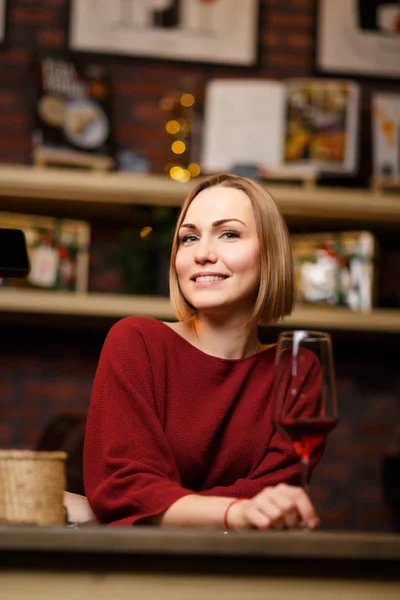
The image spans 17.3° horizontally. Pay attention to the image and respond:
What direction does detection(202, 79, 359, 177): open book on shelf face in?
toward the camera

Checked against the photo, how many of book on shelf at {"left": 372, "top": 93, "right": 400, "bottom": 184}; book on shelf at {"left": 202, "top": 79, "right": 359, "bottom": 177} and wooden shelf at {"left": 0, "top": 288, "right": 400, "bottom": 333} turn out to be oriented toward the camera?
3

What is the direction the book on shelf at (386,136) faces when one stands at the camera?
facing the viewer

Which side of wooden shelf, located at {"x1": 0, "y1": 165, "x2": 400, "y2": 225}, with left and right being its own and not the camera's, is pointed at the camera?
front

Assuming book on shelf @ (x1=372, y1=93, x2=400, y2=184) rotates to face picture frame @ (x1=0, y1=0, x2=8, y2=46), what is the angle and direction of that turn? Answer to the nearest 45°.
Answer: approximately 90° to its right

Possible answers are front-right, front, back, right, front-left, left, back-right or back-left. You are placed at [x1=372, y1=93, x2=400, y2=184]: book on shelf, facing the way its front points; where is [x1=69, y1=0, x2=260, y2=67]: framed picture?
right

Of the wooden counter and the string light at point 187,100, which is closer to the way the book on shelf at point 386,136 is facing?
the wooden counter

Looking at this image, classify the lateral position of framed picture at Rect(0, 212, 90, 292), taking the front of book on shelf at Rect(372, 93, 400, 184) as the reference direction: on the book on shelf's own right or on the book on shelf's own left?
on the book on shelf's own right

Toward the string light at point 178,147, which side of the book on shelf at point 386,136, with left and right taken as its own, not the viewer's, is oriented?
right

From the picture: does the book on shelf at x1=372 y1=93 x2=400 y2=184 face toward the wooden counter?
yes
